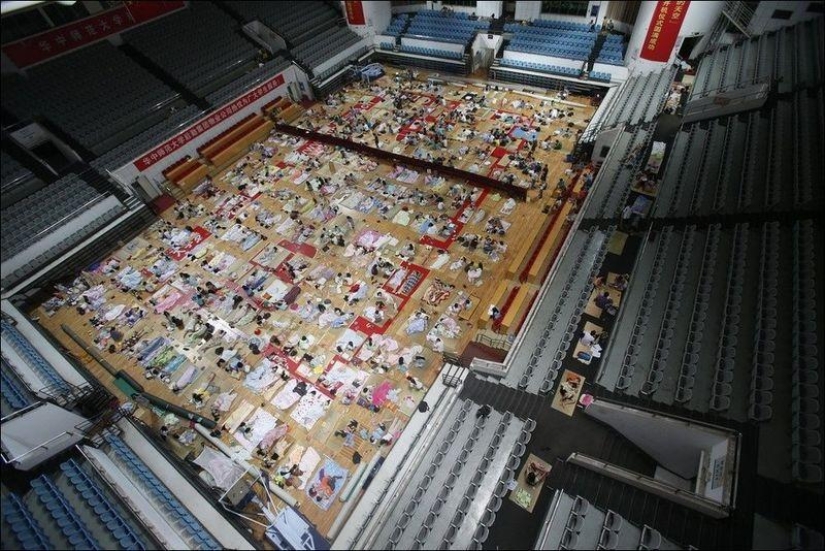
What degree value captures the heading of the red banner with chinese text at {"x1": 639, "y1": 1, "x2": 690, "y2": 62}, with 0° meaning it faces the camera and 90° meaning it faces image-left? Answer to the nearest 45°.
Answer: approximately 0°

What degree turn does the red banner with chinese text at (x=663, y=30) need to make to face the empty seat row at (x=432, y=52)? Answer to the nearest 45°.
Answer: approximately 90° to its right

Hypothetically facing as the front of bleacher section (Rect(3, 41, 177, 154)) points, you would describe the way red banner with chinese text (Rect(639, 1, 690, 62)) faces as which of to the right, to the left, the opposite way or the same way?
to the right

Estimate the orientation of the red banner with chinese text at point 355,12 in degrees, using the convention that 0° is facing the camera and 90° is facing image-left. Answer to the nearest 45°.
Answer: approximately 0°

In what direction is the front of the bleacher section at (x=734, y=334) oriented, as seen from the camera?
facing to the left of the viewer

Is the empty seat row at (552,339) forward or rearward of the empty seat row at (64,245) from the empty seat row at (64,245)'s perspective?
forward

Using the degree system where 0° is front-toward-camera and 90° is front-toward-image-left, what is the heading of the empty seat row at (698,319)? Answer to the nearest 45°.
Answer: approximately 90°
